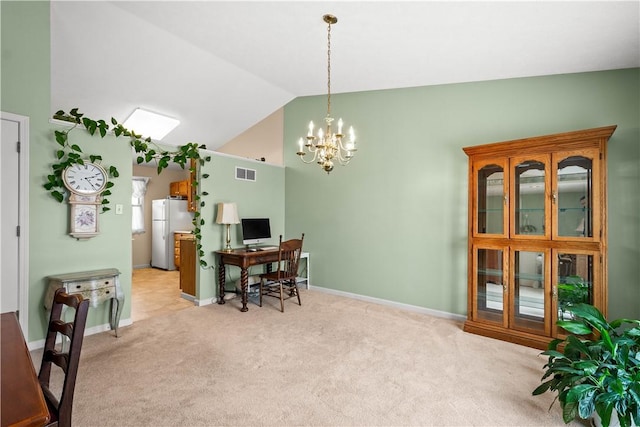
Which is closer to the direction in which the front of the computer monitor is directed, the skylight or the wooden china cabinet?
the wooden china cabinet

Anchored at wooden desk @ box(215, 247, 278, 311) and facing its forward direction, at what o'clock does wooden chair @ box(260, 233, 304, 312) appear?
The wooden chair is roughly at 11 o'clock from the wooden desk.

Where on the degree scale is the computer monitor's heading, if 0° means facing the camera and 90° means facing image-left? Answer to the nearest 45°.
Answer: approximately 315°

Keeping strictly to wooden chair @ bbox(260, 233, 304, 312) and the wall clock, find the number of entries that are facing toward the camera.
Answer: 1

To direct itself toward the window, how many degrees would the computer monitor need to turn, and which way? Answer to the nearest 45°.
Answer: approximately 180°

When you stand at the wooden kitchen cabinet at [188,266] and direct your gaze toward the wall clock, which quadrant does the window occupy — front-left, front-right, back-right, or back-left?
back-right

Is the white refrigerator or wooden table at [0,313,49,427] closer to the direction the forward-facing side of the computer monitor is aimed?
the wooden table

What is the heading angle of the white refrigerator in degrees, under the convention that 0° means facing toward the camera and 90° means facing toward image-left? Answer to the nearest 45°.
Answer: approximately 45°

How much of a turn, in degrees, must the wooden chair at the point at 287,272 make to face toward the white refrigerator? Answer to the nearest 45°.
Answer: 0° — it already faces it

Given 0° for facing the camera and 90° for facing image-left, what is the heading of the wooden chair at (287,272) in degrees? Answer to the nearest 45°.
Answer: approximately 135°

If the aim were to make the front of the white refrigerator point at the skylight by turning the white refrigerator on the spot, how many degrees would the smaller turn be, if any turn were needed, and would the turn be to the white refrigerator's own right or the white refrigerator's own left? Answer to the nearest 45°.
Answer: approximately 45° to the white refrigerator's own left

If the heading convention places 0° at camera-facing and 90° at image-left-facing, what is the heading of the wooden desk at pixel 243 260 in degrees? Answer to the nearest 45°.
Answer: approximately 315°

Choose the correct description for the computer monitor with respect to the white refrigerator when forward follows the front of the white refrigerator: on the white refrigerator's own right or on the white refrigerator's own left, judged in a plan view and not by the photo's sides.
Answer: on the white refrigerator's own left

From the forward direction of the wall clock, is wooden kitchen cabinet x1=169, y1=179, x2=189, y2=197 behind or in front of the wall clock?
behind
